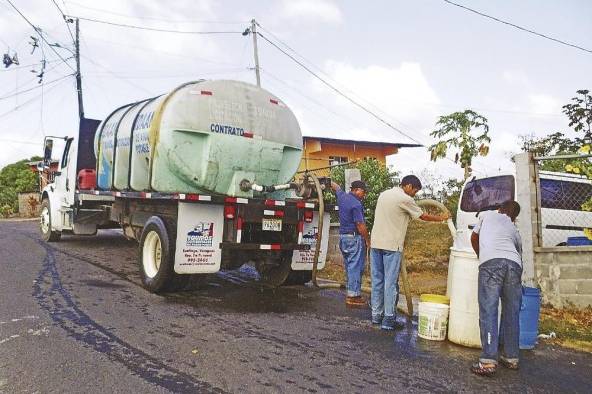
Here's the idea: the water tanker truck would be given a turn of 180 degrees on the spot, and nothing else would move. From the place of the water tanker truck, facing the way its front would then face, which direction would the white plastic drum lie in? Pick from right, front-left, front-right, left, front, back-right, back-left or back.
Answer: front

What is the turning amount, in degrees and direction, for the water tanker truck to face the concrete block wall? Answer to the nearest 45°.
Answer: approximately 135° to its right

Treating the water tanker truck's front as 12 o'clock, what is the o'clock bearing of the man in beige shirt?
The man in beige shirt is roughly at 6 o'clock from the water tanker truck.

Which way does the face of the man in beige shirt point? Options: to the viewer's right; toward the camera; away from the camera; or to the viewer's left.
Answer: to the viewer's right

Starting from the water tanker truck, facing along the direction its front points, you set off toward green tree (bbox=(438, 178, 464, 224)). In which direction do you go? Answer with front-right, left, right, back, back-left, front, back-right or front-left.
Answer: right

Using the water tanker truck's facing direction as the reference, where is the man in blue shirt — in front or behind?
behind

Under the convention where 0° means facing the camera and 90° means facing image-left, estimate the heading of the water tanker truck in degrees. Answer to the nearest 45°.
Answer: approximately 135°

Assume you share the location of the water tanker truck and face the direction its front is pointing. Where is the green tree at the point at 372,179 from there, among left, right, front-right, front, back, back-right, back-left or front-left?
right

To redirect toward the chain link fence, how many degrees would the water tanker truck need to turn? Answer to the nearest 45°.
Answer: approximately 135° to its right
